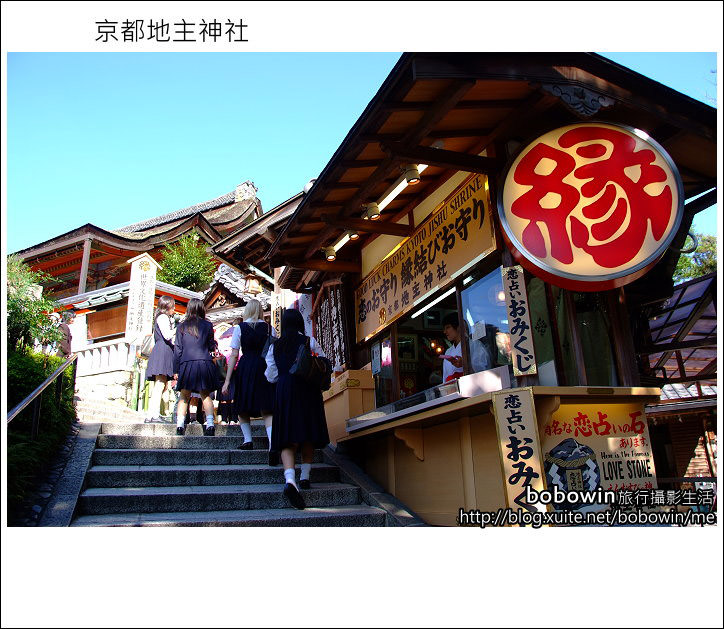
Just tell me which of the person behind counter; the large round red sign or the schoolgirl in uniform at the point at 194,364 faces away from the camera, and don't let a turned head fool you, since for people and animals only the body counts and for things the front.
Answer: the schoolgirl in uniform

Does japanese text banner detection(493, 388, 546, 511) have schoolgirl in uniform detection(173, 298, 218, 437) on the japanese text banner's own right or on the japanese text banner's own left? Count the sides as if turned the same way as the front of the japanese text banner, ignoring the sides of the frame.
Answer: on the japanese text banner's own right

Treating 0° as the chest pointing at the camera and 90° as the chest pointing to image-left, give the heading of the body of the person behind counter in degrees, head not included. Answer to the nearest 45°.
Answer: approximately 45°

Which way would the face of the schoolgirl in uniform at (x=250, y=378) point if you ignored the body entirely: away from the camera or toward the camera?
away from the camera

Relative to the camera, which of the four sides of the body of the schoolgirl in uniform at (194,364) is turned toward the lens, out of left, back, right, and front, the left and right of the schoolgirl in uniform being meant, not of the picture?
back

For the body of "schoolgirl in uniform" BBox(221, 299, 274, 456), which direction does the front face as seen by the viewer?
away from the camera

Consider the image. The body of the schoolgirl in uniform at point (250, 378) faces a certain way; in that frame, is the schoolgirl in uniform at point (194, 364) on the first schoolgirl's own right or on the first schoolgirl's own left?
on the first schoolgirl's own left

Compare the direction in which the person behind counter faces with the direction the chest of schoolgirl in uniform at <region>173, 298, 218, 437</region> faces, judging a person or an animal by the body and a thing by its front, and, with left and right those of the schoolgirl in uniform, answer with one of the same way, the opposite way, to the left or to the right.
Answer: to the left

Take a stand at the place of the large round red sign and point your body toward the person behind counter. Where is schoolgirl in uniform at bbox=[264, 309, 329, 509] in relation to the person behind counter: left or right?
left

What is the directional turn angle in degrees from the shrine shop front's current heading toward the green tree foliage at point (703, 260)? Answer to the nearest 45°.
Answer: approximately 180°

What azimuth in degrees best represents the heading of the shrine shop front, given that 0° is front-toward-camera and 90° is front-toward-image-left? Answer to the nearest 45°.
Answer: approximately 45°

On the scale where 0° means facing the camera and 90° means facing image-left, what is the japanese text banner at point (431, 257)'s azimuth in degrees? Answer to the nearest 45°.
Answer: approximately 45°
